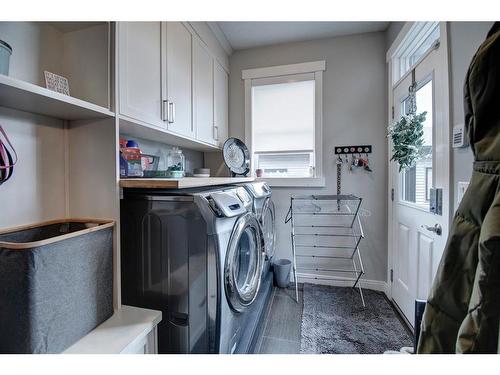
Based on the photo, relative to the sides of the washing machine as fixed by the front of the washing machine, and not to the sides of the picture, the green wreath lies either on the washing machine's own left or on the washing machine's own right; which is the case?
on the washing machine's own left

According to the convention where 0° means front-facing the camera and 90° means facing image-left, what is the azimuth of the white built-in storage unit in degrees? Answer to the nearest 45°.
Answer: approximately 315°

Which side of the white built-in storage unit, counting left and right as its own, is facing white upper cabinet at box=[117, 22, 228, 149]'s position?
left

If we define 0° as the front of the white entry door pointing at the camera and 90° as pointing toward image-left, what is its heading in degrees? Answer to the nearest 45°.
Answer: approximately 45°

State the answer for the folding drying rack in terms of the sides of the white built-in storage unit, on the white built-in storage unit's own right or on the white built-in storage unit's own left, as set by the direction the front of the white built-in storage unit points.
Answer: on the white built-in storage unit's own left

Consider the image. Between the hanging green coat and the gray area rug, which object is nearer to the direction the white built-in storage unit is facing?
the hanging green coat
